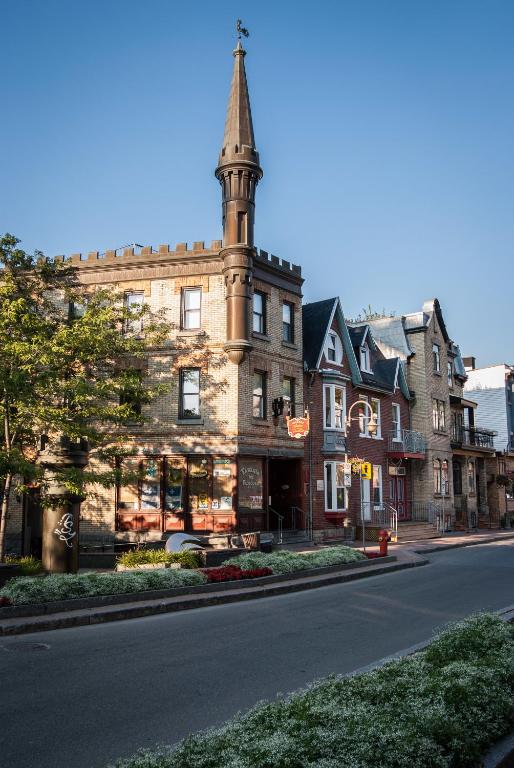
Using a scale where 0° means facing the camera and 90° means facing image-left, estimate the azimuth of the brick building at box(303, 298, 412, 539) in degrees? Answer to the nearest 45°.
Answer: approximately 315°

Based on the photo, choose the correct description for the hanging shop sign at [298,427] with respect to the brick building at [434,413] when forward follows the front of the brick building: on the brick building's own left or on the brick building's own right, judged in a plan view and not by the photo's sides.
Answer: on the brick building's own right

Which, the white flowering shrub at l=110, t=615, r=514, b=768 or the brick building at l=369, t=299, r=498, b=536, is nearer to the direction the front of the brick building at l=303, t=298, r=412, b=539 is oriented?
the white flowering shrub

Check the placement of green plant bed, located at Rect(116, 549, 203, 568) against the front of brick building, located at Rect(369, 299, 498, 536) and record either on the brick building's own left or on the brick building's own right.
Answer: on the brick building's own right

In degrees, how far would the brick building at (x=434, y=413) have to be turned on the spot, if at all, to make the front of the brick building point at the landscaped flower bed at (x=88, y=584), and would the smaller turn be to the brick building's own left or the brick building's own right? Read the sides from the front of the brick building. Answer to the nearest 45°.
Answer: approximately 45° to the brick building's own right

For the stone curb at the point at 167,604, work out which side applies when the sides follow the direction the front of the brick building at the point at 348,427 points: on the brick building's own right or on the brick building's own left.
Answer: on the brick building's own right

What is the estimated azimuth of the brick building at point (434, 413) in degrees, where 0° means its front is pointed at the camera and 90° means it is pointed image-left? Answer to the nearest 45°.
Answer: approximately 315°

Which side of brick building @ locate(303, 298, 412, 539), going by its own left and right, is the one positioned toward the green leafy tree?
right
